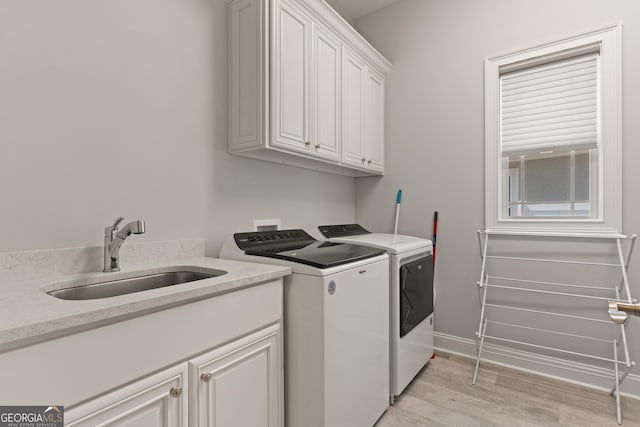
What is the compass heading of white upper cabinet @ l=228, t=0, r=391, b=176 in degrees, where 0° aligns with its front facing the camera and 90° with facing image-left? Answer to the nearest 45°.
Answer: approximately 315°

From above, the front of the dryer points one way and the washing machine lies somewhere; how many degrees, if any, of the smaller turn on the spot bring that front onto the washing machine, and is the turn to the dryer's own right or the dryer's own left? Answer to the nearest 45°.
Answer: approximately 90° to the dryer's own right

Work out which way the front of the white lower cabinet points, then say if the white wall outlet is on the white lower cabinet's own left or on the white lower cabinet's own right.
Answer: on the white lower cabinet's own left

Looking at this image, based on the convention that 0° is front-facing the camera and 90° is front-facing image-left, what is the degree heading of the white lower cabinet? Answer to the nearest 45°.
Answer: approximately 315°

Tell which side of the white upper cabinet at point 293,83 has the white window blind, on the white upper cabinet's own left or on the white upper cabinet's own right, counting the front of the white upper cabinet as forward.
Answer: on the white upper cabinet's own left

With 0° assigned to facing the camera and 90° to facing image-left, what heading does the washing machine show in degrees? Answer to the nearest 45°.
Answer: approximately 315°

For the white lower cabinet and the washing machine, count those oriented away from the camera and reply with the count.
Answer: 0

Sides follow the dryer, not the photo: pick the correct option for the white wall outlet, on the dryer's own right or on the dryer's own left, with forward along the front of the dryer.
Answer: on the dryer's own right

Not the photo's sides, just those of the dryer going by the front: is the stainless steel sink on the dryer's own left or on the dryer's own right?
on the dryer's own right

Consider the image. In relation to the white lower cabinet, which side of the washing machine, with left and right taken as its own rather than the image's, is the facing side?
right
